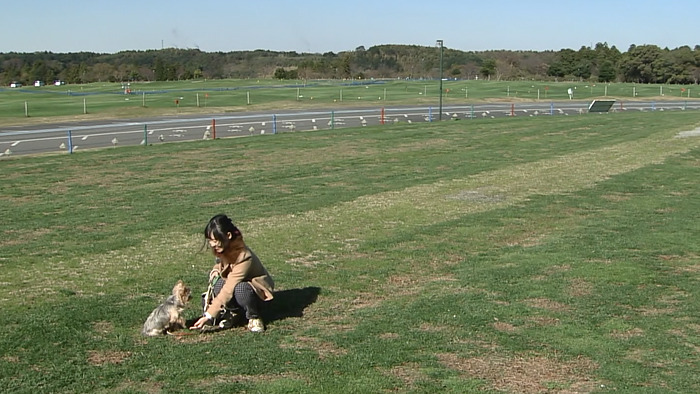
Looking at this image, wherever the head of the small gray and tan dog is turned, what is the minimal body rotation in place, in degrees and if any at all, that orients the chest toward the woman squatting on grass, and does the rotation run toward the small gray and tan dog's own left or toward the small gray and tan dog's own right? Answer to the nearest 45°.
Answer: approximately 45° to the small gray and tan dog's own left

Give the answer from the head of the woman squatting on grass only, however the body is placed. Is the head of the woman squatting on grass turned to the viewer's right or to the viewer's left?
to the viewer's left

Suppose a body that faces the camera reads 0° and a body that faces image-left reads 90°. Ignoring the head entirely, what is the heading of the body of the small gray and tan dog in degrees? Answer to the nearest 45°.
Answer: approximately 270°
